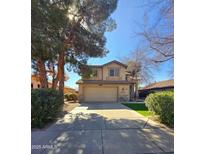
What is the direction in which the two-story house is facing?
toward the camera

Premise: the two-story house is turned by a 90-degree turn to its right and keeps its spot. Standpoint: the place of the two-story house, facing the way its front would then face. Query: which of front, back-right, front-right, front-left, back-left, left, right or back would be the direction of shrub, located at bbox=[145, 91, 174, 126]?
left

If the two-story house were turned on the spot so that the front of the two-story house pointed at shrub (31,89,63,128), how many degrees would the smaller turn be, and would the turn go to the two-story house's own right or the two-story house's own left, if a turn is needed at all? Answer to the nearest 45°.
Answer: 0° — it already faces it

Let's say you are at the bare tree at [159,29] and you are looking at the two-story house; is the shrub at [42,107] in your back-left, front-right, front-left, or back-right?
front-left
